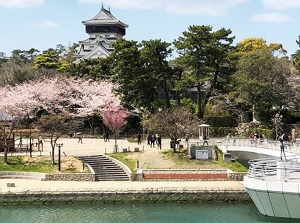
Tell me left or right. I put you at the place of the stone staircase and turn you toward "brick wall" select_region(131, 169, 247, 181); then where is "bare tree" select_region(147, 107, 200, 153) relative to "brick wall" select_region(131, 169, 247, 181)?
left

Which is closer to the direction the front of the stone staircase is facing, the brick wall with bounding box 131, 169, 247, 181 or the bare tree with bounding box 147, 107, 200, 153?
the brick wall

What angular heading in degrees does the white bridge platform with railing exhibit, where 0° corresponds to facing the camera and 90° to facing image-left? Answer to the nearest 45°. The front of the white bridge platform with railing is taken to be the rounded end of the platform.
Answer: approximately 90°

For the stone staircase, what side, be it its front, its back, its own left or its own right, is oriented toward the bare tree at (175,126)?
left

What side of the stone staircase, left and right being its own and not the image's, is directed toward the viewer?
front

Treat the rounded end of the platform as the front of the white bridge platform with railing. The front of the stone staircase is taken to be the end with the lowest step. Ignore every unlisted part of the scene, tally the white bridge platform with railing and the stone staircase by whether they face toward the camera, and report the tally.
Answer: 1
